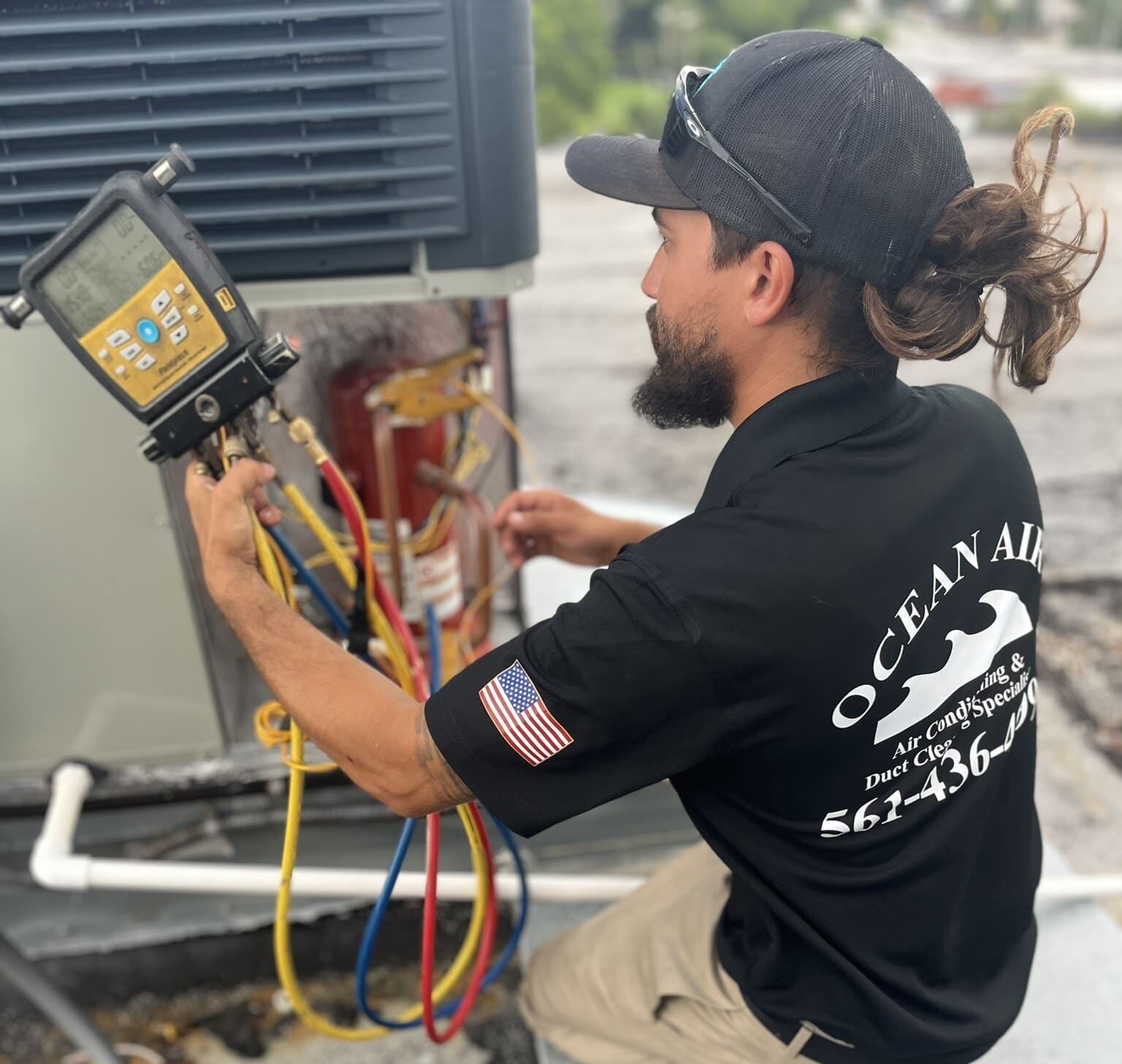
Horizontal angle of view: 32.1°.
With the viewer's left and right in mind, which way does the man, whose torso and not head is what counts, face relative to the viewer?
facing away from the viewer and to the left of the viewer

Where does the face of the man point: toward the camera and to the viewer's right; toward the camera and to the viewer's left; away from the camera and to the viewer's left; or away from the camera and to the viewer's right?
away from the camera and to the viewer's left
